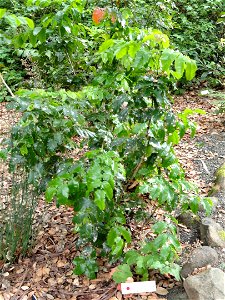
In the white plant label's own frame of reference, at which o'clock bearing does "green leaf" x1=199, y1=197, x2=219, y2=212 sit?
The green leaf is roughly at 7 o'clock from the white plant label.

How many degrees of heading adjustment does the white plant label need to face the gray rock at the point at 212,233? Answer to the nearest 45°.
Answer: approximately 135° to its left

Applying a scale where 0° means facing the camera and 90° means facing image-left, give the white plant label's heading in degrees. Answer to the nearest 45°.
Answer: approximately 0°

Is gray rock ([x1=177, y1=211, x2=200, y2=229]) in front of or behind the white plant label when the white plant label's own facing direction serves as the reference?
behind
